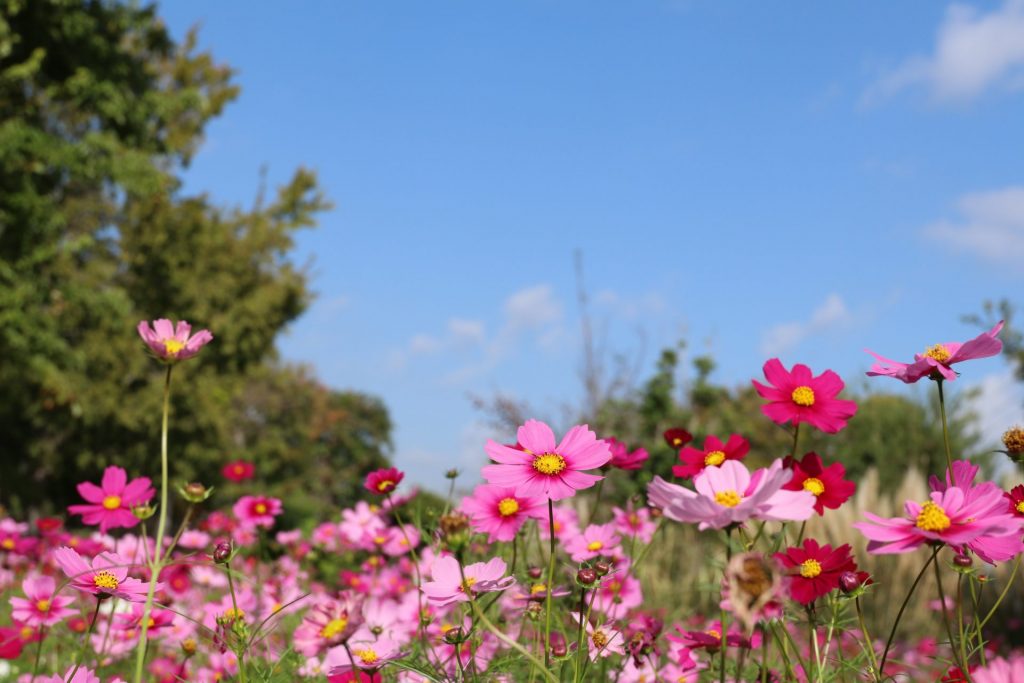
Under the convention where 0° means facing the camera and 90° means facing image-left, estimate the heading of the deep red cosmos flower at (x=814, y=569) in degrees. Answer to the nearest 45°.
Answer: approximately 0°

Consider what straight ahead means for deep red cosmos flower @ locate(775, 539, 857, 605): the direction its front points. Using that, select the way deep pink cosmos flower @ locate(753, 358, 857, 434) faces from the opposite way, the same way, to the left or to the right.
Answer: the same way

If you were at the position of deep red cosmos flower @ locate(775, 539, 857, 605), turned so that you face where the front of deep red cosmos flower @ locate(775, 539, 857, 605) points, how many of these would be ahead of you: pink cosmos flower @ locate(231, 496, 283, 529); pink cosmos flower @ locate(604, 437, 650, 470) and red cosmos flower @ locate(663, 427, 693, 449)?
0

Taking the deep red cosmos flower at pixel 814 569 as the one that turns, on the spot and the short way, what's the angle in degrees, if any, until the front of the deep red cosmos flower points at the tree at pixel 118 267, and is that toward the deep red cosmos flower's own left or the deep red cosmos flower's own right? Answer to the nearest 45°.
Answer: approximately 135° to the deep red cosmos flower's own right

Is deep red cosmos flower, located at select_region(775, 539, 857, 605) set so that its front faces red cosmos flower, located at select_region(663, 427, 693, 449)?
no

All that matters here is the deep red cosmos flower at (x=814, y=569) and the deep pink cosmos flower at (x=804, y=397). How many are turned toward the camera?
2

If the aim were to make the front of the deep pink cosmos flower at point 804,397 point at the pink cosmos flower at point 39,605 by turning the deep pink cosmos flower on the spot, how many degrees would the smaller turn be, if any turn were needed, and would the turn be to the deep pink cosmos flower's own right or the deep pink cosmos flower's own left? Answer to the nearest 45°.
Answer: approximately 90° to the deep pink cosmos flower's own right

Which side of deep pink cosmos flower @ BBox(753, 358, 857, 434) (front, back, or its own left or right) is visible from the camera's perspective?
front
